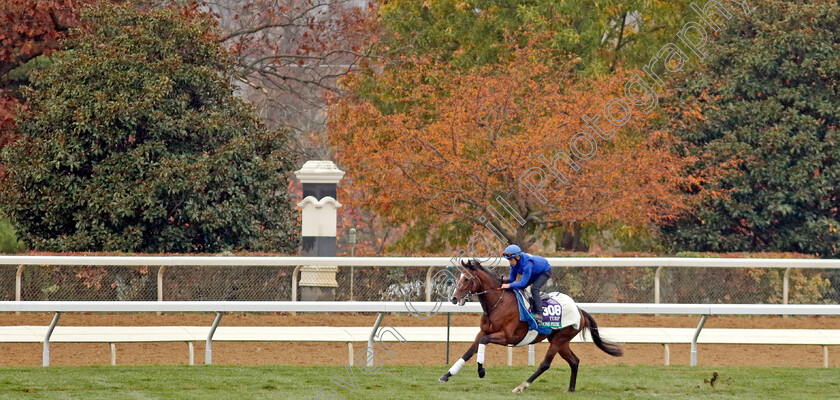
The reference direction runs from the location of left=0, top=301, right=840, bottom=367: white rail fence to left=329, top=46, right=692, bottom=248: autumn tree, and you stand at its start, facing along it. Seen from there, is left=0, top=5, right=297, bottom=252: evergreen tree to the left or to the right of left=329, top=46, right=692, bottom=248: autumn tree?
left

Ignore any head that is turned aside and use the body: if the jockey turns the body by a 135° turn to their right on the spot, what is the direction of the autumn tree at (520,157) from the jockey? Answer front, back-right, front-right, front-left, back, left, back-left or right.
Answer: front-left

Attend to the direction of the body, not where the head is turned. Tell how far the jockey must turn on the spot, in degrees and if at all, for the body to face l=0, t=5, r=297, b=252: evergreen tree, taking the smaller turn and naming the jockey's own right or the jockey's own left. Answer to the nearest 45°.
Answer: approximately 45° to the jockey's own right

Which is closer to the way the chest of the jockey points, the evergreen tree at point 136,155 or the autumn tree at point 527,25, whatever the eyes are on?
the evergreen tree

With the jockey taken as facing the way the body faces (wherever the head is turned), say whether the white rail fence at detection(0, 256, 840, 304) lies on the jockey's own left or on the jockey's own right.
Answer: on the jockey's own right

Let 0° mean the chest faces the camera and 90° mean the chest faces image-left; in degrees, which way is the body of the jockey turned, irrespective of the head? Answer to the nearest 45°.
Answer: approximately 90°

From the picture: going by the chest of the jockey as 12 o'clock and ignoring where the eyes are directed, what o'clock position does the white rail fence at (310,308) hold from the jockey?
The white rail fence is roughly at 1 o'clock from the jockey.
